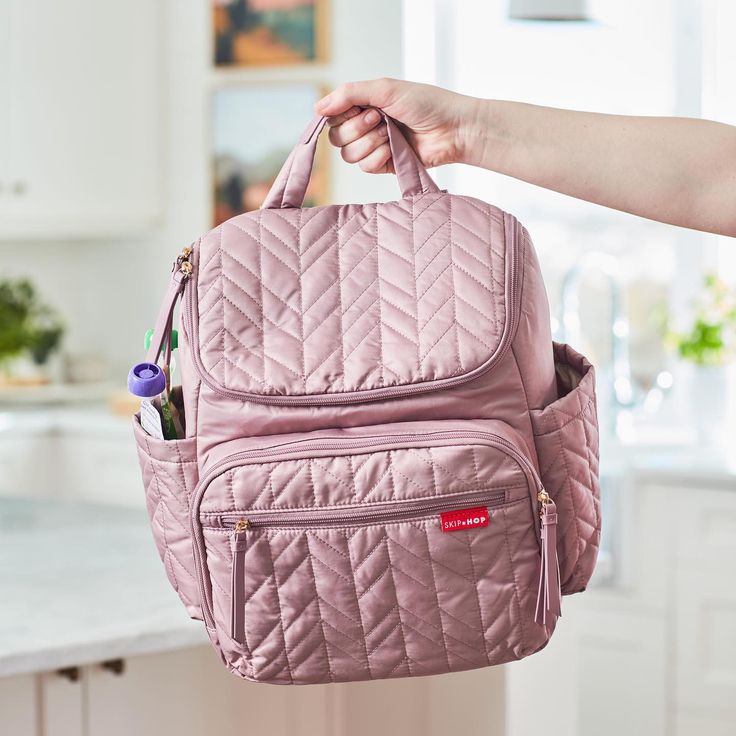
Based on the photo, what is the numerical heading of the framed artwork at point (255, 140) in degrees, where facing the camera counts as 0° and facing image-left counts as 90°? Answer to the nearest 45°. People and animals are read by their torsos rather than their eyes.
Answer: approximately 0°

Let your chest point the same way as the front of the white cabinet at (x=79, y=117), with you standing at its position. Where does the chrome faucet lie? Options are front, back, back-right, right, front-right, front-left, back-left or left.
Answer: front-left

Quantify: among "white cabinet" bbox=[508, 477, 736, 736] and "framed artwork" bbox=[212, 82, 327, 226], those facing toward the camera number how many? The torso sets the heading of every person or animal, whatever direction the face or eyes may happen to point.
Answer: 2

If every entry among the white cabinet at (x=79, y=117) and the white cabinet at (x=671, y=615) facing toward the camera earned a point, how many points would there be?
2
